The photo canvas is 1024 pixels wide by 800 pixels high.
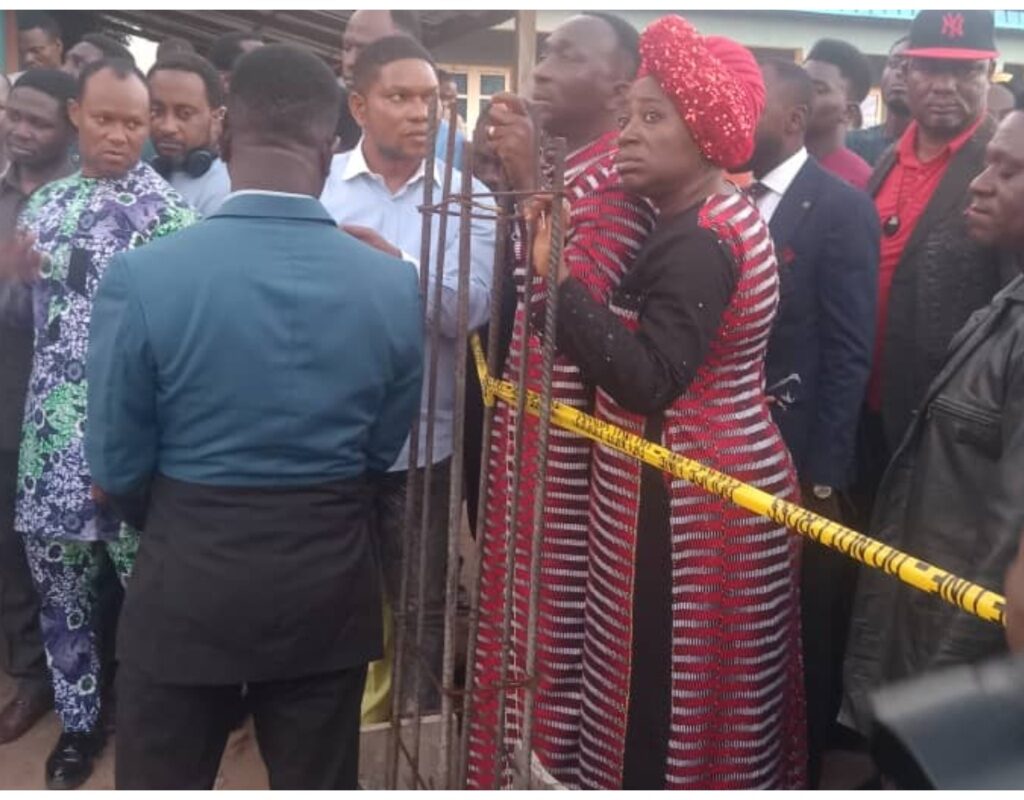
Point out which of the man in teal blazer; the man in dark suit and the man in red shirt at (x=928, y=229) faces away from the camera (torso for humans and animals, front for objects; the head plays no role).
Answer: the man in teal blazer

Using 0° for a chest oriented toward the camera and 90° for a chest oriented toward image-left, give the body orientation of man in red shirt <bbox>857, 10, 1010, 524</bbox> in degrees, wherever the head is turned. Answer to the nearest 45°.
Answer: approximately 45°

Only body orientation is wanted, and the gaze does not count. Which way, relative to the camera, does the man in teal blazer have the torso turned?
away from the camera

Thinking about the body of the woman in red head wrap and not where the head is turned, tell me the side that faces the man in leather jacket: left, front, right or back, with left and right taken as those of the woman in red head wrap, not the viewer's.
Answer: back

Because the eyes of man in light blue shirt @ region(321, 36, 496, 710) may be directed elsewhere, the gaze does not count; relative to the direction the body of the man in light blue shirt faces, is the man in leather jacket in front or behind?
in front

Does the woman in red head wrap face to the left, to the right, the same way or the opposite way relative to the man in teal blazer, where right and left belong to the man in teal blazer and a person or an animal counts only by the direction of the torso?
to the left

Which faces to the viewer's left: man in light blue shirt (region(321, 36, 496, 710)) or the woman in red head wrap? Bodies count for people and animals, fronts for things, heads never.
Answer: the woman in red head wrap

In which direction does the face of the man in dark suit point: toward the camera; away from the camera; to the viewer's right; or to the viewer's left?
to the viewer's left

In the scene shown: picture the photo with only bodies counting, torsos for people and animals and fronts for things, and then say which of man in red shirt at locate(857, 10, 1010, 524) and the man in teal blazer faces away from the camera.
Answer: the man in teal blazer

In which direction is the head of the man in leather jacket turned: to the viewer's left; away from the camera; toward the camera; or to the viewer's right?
to the viewer's left

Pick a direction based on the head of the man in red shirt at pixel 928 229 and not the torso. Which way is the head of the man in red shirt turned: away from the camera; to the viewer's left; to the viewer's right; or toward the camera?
toward the camera

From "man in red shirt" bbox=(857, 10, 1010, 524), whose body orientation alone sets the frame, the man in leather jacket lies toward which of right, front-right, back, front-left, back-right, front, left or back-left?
front-left

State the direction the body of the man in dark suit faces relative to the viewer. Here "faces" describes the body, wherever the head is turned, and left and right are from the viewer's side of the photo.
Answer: facing the viewer and to the left of the viewer

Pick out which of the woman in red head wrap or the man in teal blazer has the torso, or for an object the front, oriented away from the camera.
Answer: the man in teal blazer

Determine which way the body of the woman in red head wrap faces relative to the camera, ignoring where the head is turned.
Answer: to the viewer's left

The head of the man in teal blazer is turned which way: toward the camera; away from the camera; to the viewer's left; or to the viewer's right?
away from the camera

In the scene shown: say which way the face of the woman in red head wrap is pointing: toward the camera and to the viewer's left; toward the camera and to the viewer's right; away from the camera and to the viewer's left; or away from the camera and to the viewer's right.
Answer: toward the camera and to the viewer's left

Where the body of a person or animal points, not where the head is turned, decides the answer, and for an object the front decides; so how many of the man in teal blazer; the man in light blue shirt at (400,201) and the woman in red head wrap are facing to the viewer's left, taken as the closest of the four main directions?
1
